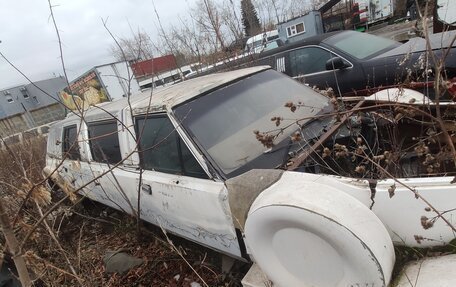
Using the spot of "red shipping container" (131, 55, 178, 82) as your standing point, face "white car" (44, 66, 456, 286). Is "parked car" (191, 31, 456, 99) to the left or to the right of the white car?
left

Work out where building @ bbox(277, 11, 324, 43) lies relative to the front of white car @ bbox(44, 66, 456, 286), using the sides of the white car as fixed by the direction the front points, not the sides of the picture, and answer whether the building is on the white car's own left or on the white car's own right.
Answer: on the white car's own left

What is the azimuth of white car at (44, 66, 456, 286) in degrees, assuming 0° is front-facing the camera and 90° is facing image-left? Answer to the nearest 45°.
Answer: approximately 315°

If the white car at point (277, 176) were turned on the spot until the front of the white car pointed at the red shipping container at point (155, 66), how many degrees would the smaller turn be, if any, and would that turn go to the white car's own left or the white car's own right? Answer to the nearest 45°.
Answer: approximately 135° to the white car's own left

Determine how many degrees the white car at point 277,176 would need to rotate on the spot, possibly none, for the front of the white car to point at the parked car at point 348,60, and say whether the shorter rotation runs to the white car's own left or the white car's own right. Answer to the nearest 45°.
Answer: approximately 90° to the white car's own left
